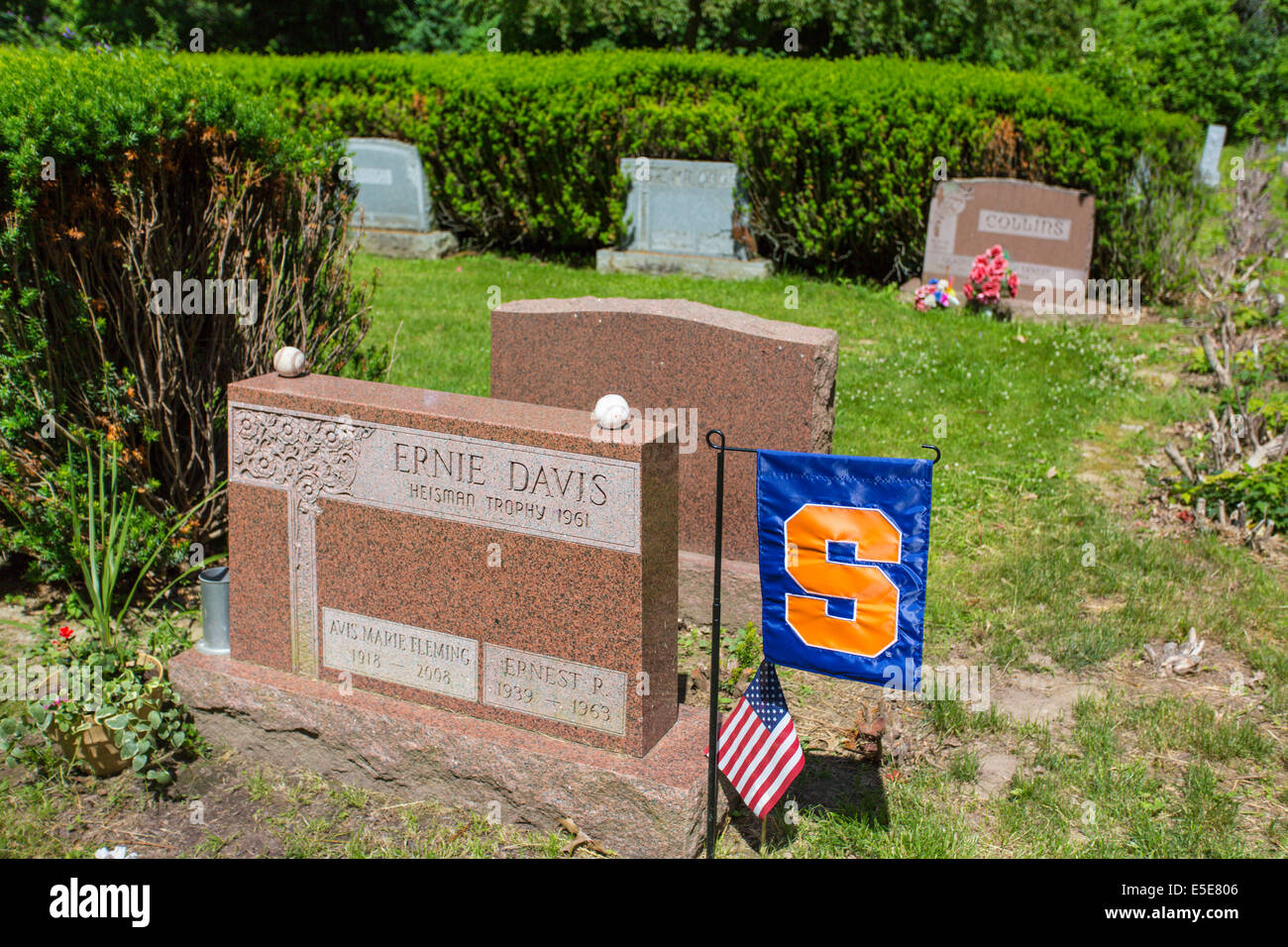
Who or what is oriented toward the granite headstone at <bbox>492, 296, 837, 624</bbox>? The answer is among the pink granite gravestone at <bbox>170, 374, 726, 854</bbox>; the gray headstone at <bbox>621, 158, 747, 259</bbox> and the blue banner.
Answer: the gray headstone

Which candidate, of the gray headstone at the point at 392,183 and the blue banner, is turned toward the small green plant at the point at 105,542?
the gray headstone

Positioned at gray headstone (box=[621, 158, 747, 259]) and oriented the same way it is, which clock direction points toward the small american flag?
The small american flag is roughly at 12 o'clock from the gray headstone.

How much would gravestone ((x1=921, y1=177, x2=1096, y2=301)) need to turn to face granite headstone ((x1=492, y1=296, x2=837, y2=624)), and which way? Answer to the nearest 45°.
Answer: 0° — it already faces it

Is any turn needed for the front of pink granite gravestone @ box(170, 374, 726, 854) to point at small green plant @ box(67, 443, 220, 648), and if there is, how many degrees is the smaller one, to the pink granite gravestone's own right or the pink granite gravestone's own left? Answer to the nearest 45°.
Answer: approximately 90° to the pink granite gravestone's own right

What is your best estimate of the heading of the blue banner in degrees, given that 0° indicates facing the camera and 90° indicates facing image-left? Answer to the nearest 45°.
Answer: approximately 0°

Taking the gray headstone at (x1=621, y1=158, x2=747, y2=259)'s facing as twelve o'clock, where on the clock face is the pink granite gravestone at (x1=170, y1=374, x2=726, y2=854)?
The pink granite gravestone is roughly at 12 o'clock from the gray headstone.
